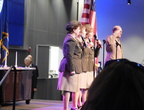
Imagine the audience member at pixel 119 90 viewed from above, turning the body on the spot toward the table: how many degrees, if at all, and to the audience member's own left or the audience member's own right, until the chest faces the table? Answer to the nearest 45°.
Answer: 0° — they already face it

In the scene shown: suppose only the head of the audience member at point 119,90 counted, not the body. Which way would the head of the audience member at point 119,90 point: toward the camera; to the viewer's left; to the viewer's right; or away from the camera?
away from the camera

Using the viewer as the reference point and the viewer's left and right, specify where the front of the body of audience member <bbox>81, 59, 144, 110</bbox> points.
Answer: facing away from the viewer

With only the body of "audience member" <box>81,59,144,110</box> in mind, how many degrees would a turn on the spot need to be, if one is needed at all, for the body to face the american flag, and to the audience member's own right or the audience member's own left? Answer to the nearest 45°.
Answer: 0° — they already face it
